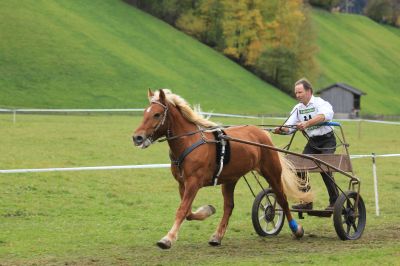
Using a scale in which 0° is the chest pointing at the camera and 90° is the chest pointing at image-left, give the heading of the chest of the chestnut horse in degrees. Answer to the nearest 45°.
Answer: approximately 45°
